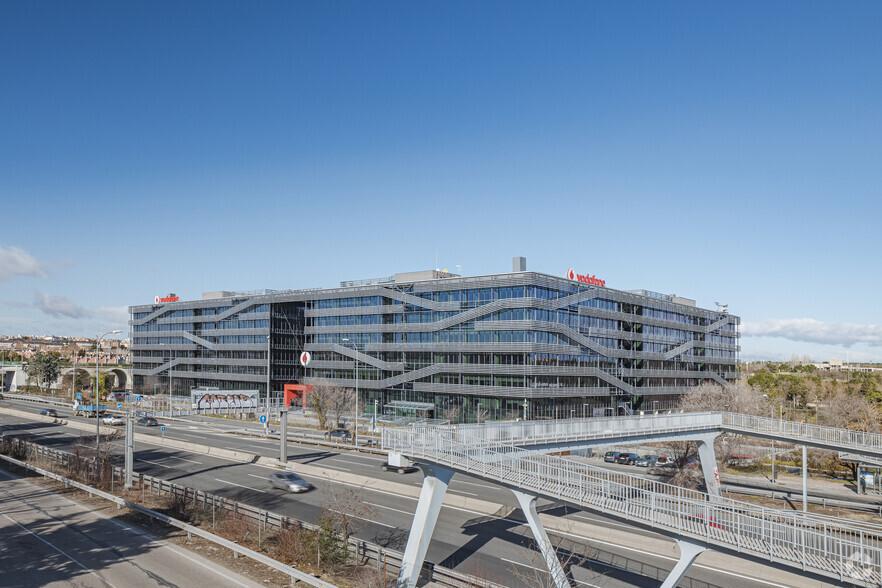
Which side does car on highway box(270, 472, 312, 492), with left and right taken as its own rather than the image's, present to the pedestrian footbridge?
front

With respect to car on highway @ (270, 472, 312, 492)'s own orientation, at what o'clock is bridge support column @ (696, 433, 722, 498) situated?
The bridge support column is roughly at 11 o'clock from the car on highway.

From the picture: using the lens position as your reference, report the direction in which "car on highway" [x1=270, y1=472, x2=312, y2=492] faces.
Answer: facing the viewer and to the right of the viewer

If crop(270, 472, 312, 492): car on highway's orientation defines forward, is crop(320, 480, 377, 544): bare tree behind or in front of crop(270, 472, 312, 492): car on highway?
in front
